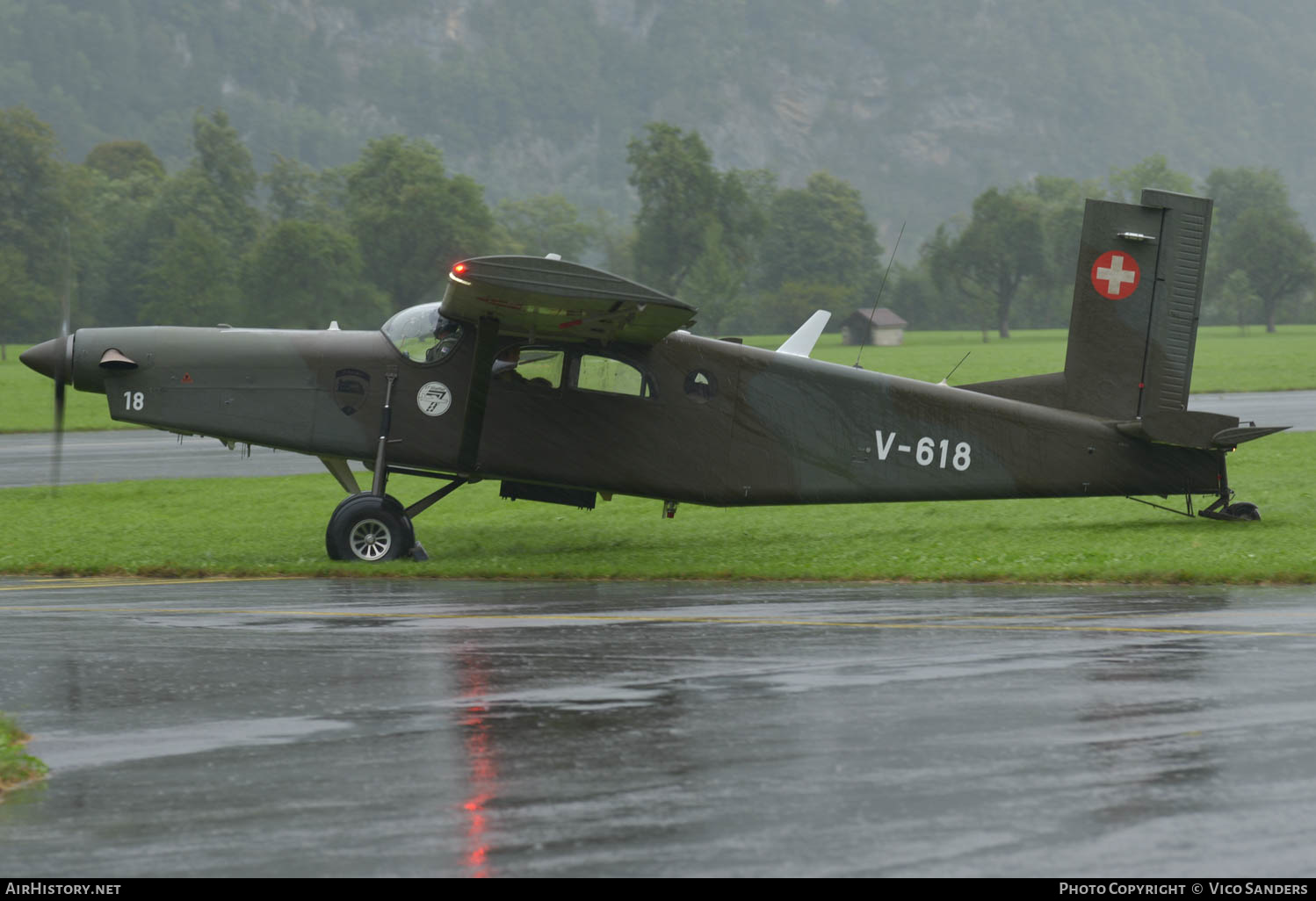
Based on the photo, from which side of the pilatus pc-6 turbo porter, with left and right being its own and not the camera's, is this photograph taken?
left

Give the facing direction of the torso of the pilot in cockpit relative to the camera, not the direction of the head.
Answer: to the viewer's left
